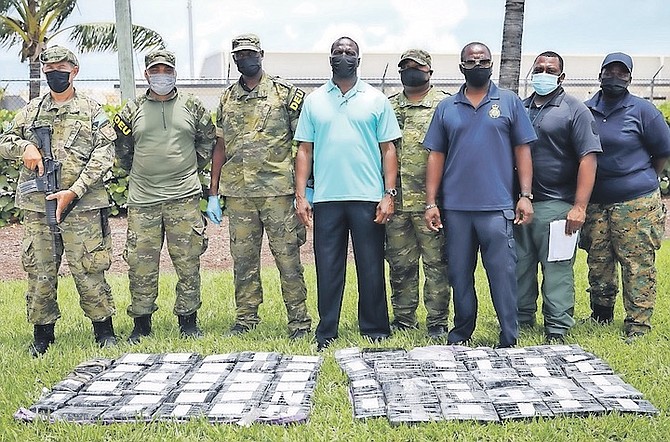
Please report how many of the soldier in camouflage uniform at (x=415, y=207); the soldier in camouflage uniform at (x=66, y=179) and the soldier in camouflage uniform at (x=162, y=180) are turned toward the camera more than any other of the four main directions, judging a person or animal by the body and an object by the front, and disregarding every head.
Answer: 3

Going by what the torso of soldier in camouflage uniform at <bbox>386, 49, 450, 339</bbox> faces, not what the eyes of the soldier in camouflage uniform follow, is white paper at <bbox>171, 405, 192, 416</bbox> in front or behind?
in front

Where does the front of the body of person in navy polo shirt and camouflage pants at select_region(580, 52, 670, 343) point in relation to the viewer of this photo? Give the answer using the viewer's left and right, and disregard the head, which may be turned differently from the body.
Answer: facing the viewer and to the left of the viewer

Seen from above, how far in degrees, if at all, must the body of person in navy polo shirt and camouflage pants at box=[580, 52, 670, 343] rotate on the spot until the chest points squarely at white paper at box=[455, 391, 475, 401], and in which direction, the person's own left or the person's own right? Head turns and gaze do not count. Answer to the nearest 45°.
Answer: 0° — they already face it

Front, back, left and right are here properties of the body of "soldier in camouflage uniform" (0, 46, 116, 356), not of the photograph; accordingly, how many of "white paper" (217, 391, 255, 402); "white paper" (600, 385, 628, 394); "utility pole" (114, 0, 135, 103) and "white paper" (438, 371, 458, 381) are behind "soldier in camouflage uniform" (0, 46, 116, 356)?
1

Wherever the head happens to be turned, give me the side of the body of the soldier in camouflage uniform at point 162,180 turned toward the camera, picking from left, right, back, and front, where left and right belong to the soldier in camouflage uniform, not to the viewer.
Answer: front

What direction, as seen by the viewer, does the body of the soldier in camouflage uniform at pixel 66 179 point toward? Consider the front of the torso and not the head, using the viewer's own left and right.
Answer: facing the viewer

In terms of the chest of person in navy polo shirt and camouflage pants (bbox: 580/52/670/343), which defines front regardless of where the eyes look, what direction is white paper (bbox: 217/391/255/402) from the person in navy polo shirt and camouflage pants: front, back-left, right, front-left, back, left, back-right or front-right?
front

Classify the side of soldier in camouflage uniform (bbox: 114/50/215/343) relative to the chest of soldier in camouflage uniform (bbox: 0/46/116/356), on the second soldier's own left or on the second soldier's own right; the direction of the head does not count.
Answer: on the second soldier's own left

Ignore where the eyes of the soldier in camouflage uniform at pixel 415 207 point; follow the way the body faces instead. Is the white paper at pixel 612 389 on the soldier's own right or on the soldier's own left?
on the soldier's own left

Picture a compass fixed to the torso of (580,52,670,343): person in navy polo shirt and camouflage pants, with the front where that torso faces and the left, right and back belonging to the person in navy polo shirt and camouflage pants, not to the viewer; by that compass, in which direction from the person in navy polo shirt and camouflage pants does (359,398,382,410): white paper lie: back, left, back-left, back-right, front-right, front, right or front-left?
front

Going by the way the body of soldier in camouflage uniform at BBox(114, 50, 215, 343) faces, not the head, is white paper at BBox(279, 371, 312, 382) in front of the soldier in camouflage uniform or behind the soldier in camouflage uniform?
in front

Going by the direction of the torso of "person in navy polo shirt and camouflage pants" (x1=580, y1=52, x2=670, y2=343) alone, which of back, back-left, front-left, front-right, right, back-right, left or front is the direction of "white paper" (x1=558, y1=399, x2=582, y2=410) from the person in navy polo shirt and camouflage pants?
front-left
